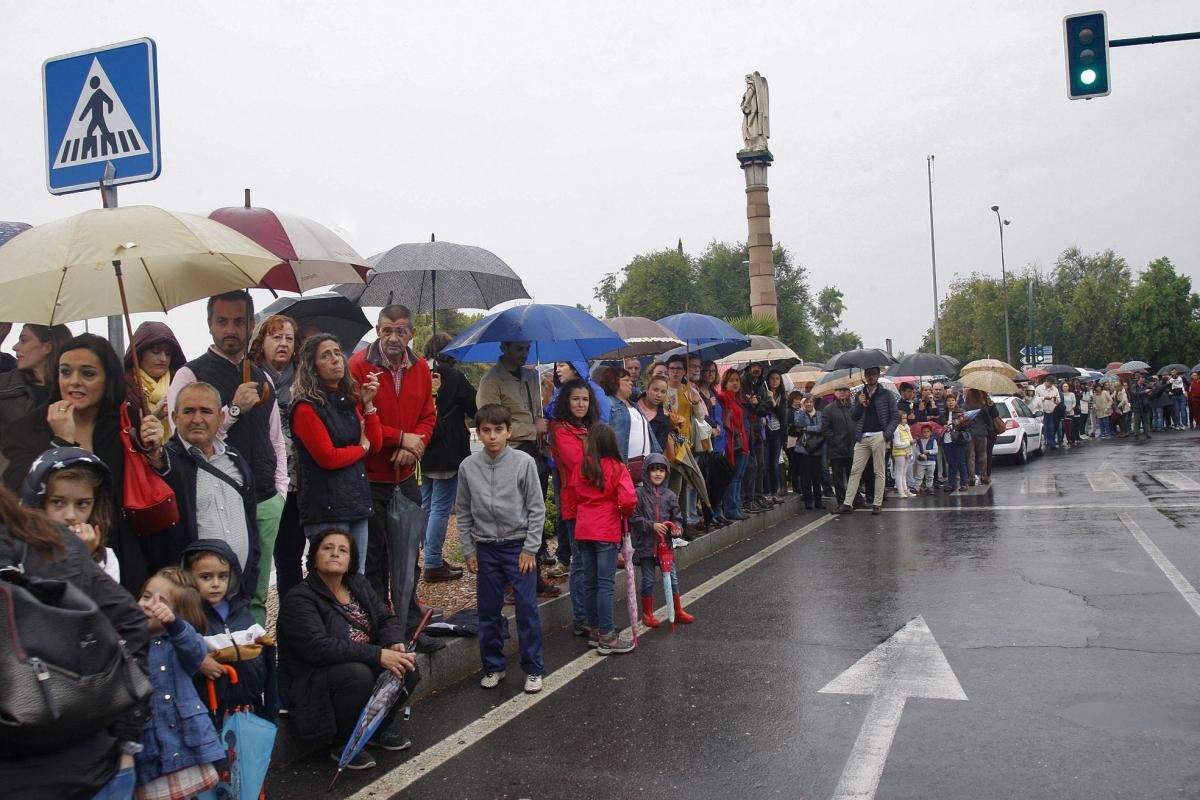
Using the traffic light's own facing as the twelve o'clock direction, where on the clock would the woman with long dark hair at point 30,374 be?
The woman with long dark hair is roughly at 1 o'clock from the traffic light.

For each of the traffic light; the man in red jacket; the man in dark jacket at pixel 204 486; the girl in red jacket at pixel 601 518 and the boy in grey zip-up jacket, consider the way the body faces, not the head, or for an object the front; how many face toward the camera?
4

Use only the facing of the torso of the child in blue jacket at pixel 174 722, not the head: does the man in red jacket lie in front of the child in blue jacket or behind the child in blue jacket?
behind

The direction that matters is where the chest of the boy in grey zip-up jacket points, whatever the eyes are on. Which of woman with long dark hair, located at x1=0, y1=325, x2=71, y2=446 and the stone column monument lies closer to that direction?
the woman with long dark hair

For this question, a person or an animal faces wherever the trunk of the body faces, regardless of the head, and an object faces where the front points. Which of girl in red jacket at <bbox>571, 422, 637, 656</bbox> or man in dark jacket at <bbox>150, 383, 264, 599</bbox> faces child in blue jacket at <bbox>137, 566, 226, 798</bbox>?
the man in dark jacket

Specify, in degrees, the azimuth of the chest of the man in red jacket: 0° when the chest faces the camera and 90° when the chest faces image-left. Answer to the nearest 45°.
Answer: approximately 0°

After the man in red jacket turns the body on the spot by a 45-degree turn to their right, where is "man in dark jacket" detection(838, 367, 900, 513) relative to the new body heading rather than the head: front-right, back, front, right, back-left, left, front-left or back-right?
back

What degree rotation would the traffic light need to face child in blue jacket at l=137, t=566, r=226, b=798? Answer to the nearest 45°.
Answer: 0° — it already faces them

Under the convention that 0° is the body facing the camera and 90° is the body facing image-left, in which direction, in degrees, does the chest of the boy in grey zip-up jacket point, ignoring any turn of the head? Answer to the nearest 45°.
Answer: approximately 0°

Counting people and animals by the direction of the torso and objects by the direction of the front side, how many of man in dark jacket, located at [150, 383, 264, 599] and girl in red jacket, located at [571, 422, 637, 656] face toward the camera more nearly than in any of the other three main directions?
1

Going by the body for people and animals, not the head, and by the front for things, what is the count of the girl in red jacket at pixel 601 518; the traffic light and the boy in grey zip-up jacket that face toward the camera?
2
